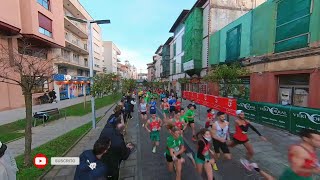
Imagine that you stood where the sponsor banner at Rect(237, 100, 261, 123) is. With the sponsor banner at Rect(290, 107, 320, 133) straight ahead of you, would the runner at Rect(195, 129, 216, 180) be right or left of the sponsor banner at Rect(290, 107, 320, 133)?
right

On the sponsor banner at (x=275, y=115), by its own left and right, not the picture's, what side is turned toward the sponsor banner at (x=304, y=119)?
left

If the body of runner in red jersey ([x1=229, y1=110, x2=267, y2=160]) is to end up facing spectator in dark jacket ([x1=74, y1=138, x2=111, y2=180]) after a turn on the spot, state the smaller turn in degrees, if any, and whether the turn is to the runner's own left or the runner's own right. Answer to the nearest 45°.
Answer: approximately 90° to the runner's own right

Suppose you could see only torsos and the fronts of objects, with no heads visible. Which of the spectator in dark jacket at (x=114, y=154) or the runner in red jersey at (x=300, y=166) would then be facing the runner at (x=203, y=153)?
the spectator in dark jacket

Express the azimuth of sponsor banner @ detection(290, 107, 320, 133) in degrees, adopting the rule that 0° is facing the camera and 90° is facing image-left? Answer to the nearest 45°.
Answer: approximately 45°

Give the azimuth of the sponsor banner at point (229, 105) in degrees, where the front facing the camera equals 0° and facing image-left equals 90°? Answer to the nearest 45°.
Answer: approximately 45°

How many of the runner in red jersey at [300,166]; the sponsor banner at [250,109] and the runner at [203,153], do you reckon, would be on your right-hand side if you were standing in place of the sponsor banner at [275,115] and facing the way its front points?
1

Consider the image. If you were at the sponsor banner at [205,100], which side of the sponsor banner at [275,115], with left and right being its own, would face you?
right

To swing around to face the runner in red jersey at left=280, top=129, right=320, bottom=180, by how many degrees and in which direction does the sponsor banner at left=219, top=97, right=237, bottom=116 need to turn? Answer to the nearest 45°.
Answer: approximately 45° to its left

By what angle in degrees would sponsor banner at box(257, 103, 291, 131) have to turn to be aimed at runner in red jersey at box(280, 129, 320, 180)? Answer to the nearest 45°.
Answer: approximately 45° to its left

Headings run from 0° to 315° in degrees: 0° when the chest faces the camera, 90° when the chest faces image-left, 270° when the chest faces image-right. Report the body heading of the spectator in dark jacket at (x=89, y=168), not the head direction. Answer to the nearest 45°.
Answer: approximately 225°
